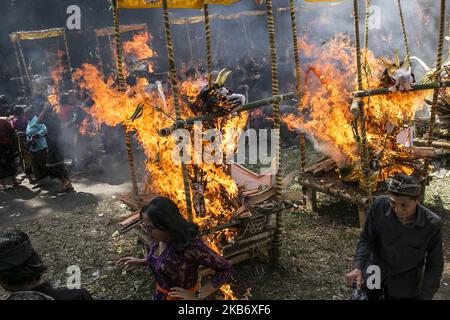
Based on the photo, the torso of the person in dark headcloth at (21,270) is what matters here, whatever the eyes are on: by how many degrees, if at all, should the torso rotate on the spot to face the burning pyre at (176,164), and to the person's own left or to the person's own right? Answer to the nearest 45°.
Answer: approximately 45° to the person's own right

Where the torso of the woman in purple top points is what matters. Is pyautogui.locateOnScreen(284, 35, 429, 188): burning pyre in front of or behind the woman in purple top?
behind

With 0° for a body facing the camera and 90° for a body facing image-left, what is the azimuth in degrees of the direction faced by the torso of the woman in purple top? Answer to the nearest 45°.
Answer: approximately 45°

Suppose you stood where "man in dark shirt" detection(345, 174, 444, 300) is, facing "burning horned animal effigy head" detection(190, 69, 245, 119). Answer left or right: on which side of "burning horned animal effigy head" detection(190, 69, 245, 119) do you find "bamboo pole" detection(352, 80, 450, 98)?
right

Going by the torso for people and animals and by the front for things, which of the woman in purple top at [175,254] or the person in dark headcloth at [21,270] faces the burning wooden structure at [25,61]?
the person in dark headcloth

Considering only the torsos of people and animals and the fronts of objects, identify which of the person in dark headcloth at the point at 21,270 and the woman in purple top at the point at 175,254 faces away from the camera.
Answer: the person in dark headcloth

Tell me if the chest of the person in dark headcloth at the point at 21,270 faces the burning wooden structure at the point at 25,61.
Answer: yes

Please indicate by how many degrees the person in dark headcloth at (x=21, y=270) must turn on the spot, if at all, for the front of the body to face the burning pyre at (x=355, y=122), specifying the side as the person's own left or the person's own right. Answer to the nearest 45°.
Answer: approximately 45° to the person's own right

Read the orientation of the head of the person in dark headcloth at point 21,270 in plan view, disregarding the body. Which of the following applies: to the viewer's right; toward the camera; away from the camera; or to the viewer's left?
away from the camera

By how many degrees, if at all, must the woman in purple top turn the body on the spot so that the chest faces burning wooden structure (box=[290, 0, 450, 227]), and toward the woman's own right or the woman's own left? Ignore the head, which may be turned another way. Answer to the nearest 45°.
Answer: approximately 180°

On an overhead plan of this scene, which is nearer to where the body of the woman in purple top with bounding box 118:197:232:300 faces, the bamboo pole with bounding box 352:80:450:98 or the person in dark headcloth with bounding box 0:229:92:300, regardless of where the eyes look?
the person in dark headcloth

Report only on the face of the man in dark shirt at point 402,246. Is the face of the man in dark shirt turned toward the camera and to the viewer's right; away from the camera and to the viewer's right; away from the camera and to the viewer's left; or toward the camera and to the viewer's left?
toward the camera and to the viewer's left

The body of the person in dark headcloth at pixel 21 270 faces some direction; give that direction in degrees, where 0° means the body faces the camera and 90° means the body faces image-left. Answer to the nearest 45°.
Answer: approximately 180°

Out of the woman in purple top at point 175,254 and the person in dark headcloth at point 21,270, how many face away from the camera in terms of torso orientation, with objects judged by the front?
1

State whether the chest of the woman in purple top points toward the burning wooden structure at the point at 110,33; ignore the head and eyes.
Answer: no
